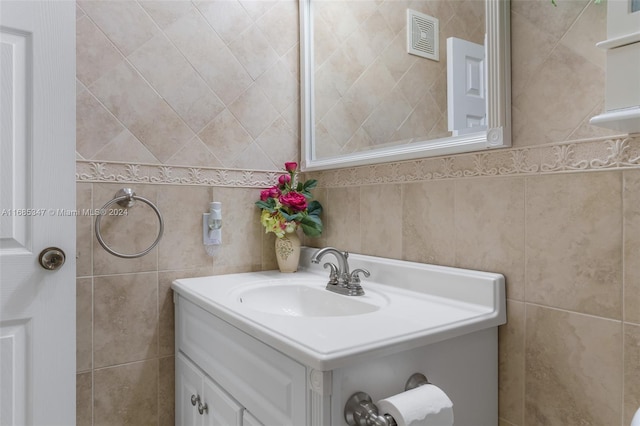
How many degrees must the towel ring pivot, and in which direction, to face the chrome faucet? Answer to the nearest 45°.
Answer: approximately 45° to its left

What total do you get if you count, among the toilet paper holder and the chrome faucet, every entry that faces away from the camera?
0

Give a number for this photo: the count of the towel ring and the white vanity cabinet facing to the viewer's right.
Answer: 0

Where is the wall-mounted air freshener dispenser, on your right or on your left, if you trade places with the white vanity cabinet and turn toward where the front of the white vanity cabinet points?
on your right

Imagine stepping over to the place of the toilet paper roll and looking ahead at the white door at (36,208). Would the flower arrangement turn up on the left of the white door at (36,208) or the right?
right

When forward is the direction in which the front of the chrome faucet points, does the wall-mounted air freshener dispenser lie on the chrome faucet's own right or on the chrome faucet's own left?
on the chrome faucet's own right

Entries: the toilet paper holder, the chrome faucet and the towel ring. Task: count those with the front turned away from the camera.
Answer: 0

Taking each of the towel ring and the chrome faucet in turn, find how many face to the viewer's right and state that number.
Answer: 0

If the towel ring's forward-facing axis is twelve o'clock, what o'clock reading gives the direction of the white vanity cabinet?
The white vanity cabinet is roughly at 11 o'clock from the towel ring.

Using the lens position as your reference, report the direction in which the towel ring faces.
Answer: facing the viewer

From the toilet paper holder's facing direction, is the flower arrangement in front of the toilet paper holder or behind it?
behind

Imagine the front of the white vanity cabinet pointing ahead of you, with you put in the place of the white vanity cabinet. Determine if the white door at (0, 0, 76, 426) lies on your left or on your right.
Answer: on your right

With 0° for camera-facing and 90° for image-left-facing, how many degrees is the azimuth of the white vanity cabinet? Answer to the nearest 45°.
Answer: approximately 45°

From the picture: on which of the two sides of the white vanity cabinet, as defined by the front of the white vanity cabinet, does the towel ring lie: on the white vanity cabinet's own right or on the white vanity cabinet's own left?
on the white vanity cabinet's own right

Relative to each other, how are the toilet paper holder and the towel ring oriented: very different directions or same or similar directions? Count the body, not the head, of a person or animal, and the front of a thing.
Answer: same or similar directions
